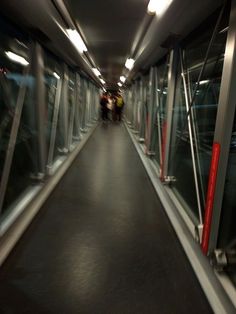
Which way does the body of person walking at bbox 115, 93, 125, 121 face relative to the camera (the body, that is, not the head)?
away from the camera

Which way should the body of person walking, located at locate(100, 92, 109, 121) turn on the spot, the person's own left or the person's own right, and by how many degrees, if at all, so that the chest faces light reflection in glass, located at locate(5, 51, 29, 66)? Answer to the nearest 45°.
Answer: approximately 180°

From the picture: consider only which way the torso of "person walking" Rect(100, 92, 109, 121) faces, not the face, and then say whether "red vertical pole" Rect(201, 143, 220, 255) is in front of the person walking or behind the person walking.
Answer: behind

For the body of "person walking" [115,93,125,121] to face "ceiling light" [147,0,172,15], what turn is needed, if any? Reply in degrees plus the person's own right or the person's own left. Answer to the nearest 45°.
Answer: approximately 180°

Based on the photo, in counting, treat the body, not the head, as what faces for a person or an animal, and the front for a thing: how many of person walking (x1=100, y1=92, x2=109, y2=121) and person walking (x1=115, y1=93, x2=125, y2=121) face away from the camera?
2

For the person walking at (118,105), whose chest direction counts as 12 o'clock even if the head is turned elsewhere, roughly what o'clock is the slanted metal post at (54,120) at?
The slanted metal post is roughly at 6 o'clock from the person walking.

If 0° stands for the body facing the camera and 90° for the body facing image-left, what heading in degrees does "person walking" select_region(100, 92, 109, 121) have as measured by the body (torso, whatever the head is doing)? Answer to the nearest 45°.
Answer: approximately 180°

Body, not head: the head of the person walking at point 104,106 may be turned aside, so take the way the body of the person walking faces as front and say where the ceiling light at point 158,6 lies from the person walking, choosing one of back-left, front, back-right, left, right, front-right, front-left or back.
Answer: back

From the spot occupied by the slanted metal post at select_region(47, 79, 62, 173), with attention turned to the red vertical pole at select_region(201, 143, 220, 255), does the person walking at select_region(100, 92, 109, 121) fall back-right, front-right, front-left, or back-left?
back-left

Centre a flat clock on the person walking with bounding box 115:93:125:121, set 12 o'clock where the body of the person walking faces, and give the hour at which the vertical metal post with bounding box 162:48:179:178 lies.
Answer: The vertical metal post is roughly at 6 o'clock from the person walking.

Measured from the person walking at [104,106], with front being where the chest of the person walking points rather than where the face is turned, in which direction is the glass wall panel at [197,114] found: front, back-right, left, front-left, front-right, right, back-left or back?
back

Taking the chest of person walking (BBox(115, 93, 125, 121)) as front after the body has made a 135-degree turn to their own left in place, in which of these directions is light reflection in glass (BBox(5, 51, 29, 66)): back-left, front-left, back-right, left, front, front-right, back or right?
front-left

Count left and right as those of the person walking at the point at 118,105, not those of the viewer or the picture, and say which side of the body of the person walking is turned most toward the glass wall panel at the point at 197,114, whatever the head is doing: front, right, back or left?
back

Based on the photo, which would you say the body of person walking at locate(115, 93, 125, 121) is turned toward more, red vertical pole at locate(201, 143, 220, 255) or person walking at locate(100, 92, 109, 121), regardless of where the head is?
the person walking

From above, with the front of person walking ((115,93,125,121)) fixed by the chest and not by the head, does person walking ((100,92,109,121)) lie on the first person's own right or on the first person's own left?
on the first person's own left
